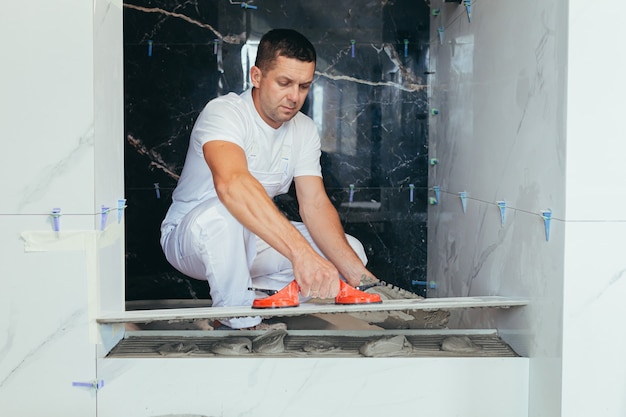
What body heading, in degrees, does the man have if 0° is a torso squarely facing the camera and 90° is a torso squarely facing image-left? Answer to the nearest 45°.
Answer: approximately 315°

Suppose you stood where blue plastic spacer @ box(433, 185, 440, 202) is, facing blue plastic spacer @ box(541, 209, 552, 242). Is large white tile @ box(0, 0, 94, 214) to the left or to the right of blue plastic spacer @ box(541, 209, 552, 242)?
right

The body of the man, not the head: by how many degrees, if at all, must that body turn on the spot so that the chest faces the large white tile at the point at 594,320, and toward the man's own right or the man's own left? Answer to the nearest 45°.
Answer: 0° — they already face it

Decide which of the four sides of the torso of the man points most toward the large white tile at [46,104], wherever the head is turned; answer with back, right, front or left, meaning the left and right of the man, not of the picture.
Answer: right

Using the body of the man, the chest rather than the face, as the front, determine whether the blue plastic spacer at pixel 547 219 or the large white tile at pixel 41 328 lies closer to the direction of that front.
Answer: the blue plastic spacer

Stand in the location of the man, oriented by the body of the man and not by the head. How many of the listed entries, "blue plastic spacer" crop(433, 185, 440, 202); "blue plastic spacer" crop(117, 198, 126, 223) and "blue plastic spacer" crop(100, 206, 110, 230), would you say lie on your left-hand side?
1

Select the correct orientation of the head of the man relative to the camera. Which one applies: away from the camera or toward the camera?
toward the camera

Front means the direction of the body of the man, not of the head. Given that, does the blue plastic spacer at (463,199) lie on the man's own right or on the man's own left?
on the man's own left

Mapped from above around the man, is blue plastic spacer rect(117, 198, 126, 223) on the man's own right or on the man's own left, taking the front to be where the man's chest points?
on the man's own right

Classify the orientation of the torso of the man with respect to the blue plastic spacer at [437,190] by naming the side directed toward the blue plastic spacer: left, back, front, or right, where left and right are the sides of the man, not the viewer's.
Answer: left

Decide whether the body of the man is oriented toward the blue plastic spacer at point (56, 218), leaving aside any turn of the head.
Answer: no

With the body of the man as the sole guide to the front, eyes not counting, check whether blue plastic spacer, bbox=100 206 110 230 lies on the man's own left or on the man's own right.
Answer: on the man's own right

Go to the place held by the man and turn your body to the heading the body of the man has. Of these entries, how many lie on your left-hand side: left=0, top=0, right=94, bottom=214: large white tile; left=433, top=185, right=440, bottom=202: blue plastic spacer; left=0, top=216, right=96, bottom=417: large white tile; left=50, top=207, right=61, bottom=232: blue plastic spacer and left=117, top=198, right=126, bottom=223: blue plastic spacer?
1

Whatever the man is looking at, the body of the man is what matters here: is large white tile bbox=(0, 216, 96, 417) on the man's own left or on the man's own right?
on the man's own right
